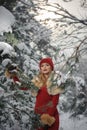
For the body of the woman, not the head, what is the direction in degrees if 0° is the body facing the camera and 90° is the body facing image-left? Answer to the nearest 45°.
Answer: approximately 45°
